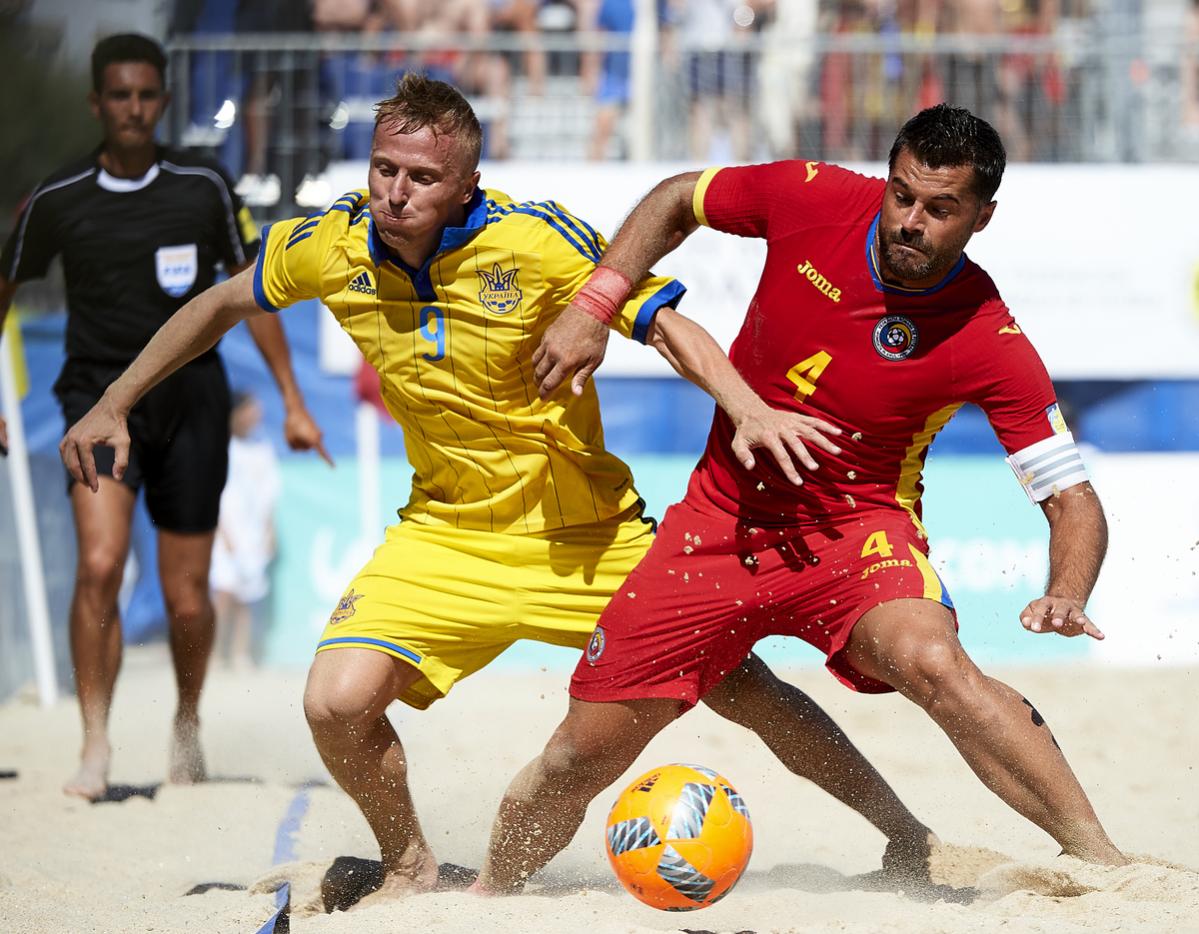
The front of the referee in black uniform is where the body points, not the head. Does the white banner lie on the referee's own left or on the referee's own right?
on the referee's own left

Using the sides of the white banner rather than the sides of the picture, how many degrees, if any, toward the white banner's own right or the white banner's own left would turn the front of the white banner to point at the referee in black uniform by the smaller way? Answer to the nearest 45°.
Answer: approximately 45° to the white banner's own right

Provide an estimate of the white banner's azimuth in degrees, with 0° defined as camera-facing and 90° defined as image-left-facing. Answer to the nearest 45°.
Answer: approximately 0°

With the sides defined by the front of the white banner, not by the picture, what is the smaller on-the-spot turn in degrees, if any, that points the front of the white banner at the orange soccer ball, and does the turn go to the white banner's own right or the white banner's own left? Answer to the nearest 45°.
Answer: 0° — it already faces it

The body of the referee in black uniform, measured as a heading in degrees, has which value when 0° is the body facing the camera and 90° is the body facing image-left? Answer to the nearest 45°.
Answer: approximately 0°

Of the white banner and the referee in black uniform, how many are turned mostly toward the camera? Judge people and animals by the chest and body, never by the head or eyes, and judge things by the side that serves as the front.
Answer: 2

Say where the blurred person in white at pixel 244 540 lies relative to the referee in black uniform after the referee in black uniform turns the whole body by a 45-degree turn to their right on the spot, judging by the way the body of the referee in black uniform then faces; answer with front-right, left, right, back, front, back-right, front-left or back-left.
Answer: back-right
